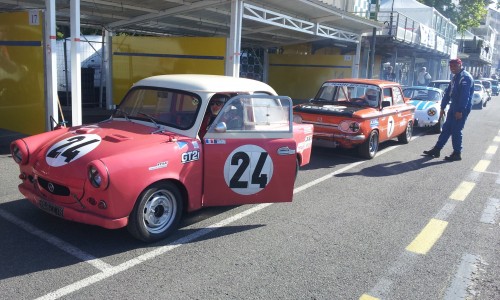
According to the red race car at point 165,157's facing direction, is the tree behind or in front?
behind

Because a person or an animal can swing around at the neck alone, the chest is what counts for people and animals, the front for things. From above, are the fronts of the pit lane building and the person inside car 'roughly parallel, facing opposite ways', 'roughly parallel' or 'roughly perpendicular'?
roughly perpendicular

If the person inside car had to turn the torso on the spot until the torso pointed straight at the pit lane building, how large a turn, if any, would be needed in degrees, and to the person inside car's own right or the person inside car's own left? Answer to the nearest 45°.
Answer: approximately 135° to the person inside car's own right

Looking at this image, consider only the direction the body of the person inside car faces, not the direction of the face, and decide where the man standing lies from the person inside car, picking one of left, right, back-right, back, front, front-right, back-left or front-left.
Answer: back

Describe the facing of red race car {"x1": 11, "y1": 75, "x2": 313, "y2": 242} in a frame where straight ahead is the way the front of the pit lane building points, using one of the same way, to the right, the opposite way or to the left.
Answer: to the right

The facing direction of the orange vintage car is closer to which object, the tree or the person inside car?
the person inside car

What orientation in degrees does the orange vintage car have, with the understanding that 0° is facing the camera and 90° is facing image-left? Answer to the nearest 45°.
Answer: approximately 45°

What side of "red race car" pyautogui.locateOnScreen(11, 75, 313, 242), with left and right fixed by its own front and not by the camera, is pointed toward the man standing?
back

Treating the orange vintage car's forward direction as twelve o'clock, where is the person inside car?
The person inside car is roughly at 11 o'clock from the orange vintage car.

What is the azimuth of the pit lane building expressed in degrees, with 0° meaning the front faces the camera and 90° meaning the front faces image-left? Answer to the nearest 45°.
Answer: approximately 315°

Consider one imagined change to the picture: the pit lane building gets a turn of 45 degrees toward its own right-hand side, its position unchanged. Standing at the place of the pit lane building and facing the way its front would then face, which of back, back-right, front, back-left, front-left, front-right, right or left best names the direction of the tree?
back-left

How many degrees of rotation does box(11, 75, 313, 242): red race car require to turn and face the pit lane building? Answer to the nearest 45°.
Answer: approximately 135° to its right

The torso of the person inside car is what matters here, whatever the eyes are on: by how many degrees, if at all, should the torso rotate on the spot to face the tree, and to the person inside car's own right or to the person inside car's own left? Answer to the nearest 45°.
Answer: approximately 180°

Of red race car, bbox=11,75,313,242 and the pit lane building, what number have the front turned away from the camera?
0

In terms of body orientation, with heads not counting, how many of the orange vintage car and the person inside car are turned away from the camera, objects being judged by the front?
0

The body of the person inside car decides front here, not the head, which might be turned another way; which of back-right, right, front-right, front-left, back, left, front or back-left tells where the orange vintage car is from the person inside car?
back

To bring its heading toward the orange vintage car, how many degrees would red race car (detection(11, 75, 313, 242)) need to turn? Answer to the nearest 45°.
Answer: approximately 180°
